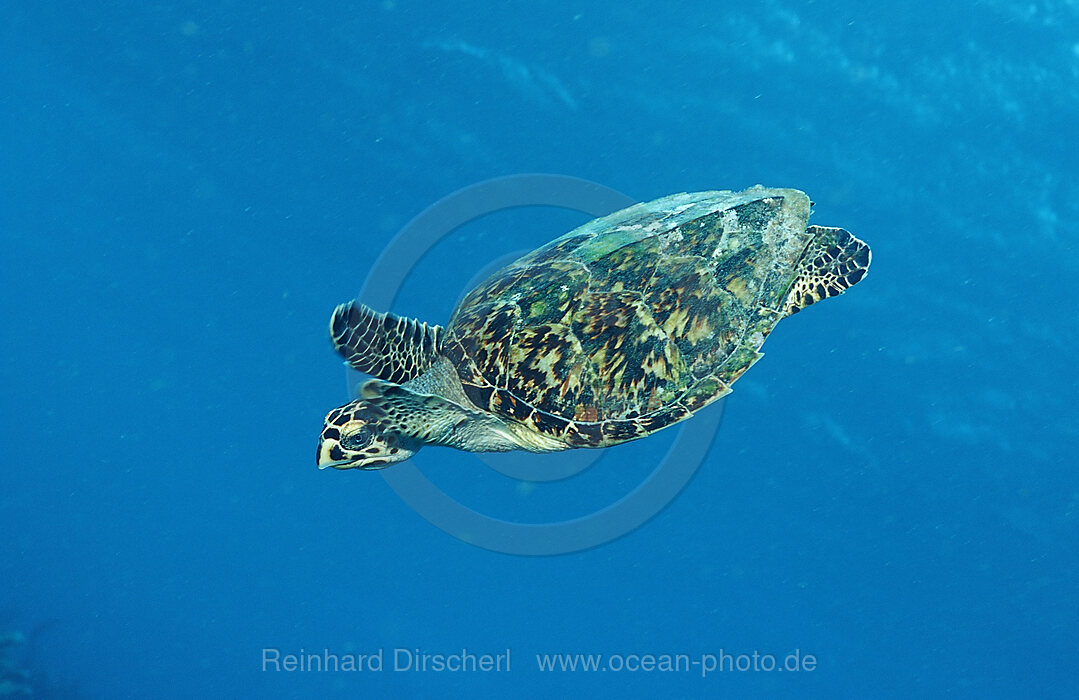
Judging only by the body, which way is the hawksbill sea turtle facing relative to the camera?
to the viewer's left
